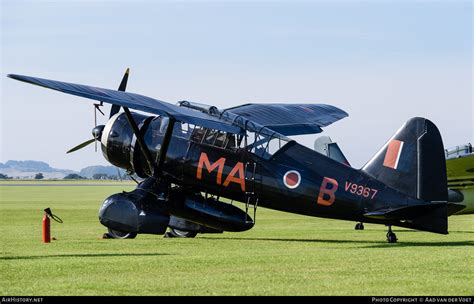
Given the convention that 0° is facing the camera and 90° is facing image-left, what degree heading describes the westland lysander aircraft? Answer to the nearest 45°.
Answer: approximately 135°
